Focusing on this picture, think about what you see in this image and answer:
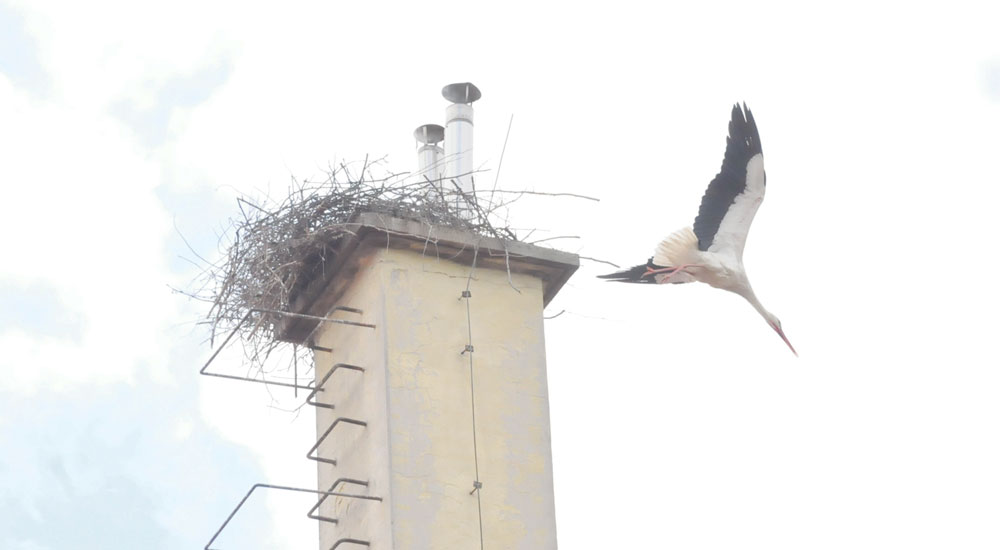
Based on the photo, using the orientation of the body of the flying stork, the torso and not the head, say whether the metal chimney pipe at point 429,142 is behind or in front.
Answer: behind

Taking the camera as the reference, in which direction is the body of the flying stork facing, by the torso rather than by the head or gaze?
to the viewer's right

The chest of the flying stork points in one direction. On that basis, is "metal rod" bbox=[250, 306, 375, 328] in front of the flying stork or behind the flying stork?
behind

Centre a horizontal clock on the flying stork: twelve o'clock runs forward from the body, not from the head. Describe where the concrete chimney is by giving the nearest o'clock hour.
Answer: The concrete chimney is roughly at 5 o'clock from the flying stork.

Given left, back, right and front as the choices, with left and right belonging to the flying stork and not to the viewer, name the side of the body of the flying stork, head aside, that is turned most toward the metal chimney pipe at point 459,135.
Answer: back
